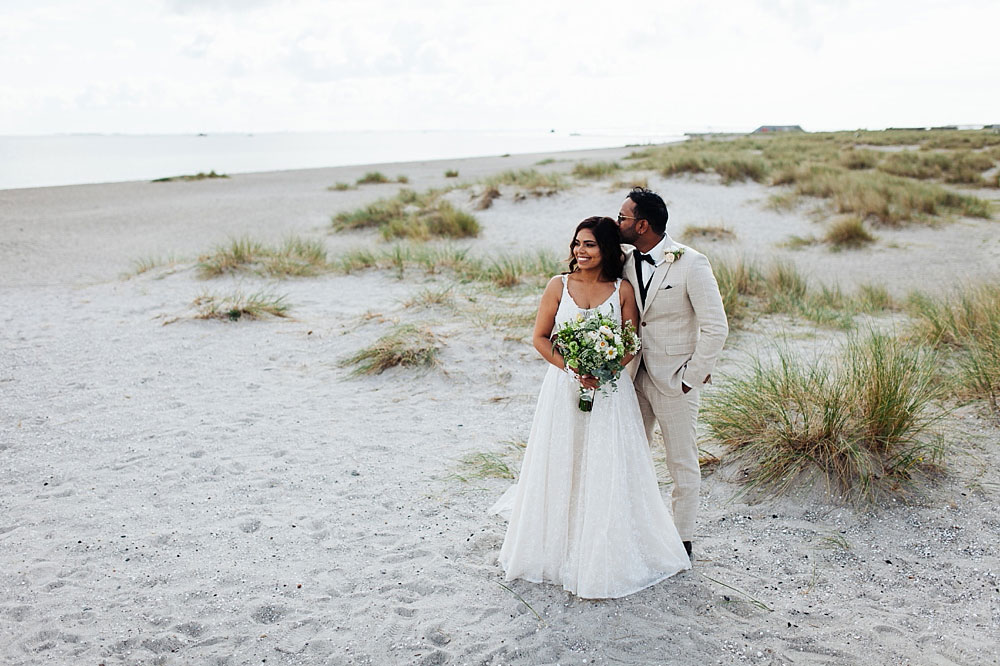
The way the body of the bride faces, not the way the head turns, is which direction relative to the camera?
toward the camera

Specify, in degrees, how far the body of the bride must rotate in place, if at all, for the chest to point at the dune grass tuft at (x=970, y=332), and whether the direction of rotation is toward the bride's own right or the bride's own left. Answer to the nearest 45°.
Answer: approximately 135° to the bride's own left

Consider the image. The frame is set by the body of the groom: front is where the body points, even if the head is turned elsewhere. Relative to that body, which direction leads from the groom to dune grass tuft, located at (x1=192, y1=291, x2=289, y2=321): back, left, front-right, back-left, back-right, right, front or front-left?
right

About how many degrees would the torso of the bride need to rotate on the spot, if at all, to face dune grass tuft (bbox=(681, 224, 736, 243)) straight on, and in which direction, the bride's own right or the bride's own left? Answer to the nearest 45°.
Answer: approximately 180°

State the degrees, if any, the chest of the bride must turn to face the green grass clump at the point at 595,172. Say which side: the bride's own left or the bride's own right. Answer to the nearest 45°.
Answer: approximately 180°

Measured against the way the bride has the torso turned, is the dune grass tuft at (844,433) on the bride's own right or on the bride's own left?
on the bride's own left

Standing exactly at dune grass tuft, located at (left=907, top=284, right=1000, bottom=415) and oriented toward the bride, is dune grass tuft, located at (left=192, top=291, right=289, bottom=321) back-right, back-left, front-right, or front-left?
front-right

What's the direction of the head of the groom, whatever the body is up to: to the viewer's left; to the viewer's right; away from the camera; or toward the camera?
to the viewer's left

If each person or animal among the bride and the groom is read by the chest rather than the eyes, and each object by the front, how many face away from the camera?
0

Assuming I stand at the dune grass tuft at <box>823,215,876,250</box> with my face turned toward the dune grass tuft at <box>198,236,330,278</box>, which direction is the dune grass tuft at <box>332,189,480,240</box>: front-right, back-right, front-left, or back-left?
front-right

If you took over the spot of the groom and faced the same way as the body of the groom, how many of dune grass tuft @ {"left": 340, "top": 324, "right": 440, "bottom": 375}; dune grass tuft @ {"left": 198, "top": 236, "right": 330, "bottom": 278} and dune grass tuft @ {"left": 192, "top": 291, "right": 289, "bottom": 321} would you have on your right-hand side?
3

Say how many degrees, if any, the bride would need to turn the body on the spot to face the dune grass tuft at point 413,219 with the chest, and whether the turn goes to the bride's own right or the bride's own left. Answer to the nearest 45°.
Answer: approximately 180°

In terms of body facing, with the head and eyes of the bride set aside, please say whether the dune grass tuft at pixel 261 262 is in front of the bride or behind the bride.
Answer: behind

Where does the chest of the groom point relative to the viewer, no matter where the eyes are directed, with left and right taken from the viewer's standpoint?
facing the viewer and to the left of the viewer

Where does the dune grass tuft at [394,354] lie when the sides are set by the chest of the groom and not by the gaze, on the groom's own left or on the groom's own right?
on the groom's own right

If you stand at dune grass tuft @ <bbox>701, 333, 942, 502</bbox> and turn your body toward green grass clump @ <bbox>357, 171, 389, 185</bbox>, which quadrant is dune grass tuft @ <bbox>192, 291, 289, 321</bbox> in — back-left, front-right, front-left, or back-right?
front-left
